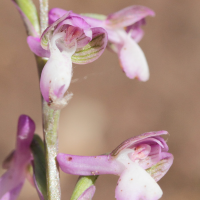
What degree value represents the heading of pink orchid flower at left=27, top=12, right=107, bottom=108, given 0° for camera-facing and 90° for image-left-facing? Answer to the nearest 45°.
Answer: approximately 0°
